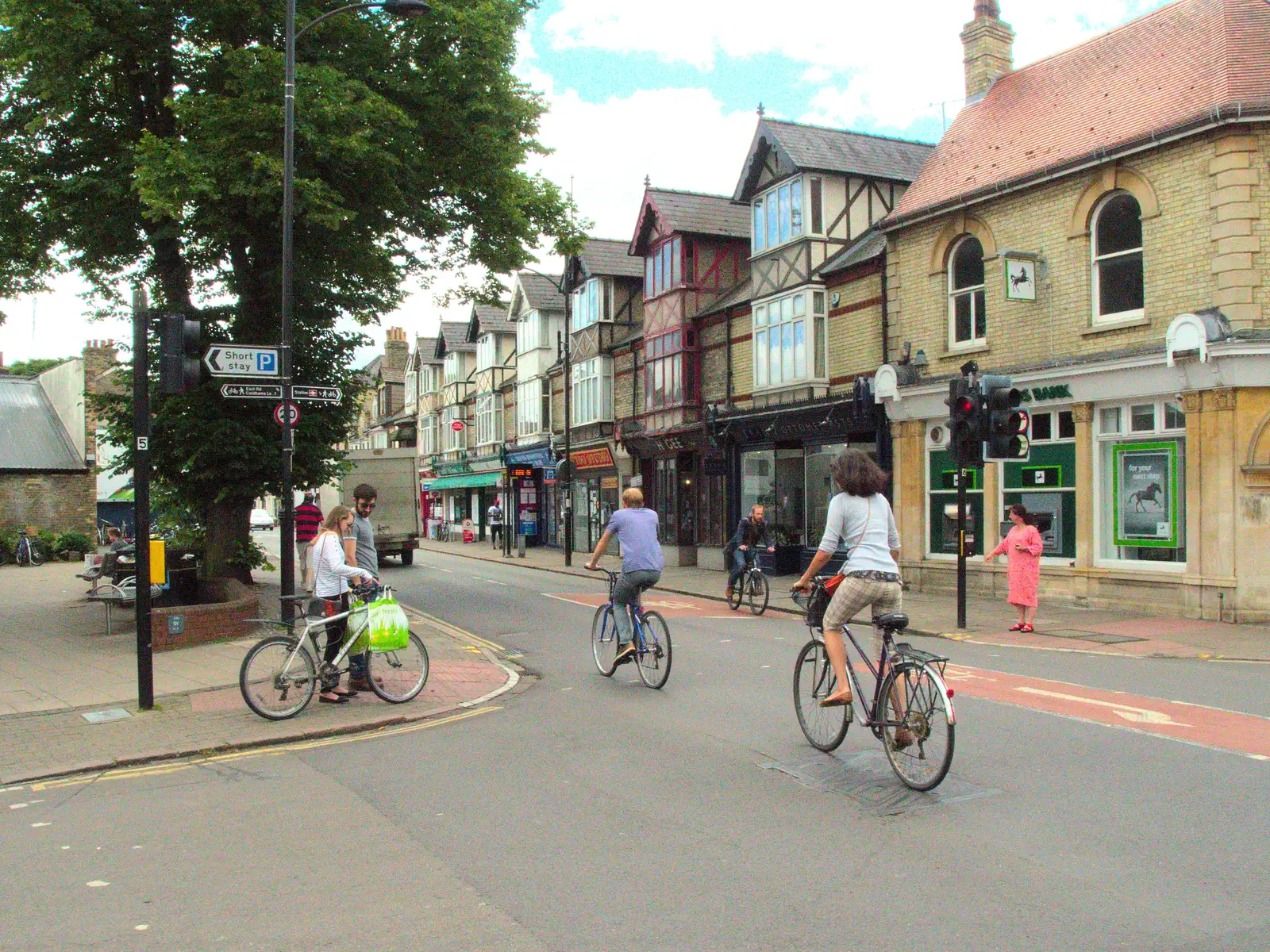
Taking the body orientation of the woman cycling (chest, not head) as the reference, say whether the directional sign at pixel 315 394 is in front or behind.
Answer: in front

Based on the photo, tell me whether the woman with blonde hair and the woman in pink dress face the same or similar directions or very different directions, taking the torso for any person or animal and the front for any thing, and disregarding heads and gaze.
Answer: very different directions

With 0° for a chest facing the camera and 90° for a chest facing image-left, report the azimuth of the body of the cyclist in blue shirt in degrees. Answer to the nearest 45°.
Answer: approximately 135°

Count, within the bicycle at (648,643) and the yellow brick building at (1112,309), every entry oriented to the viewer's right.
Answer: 0

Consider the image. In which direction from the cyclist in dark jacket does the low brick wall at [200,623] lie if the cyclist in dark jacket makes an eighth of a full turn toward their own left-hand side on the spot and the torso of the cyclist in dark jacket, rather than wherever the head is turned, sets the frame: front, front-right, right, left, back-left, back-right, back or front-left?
back-right

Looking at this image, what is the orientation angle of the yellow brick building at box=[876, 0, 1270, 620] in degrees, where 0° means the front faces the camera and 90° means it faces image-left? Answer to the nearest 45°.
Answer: approximately 45°

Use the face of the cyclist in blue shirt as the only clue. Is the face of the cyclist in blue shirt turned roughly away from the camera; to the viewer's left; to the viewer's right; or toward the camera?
away from the camera

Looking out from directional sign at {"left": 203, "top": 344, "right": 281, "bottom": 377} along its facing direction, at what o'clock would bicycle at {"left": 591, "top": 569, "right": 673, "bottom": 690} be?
The bicycle is roughly at 10 o'clock from the directional sign.

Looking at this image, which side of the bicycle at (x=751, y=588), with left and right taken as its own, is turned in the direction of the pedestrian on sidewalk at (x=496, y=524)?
back

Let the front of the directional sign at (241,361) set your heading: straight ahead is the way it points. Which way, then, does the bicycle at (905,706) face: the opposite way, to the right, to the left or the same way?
the opposite way

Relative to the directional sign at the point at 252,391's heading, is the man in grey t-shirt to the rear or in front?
in front

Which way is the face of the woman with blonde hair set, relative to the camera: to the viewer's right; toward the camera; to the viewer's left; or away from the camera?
to the viewer's right

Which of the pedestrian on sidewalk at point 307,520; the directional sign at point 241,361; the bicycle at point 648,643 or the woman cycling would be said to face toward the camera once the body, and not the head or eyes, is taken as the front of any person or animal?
the directional sign

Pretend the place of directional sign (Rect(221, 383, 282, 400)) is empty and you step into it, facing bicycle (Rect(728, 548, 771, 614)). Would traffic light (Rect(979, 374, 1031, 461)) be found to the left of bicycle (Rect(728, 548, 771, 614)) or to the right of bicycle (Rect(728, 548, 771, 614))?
right

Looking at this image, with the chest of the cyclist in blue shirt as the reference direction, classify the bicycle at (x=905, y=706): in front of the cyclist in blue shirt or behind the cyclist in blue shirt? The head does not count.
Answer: behind

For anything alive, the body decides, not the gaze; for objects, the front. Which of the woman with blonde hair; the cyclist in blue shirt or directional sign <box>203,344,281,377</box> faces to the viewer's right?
the woman with blonde hair

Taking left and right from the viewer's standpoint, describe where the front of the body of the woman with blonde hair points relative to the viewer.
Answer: facing to the right of the viewer
